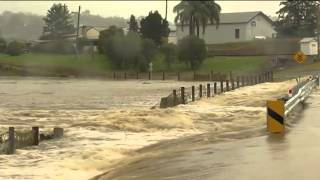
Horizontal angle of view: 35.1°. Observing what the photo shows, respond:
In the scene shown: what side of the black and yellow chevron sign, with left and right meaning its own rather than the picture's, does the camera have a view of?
front

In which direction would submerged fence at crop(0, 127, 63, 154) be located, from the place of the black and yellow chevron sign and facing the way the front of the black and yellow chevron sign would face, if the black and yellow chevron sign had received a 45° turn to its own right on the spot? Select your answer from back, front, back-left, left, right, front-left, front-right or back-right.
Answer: front-right
